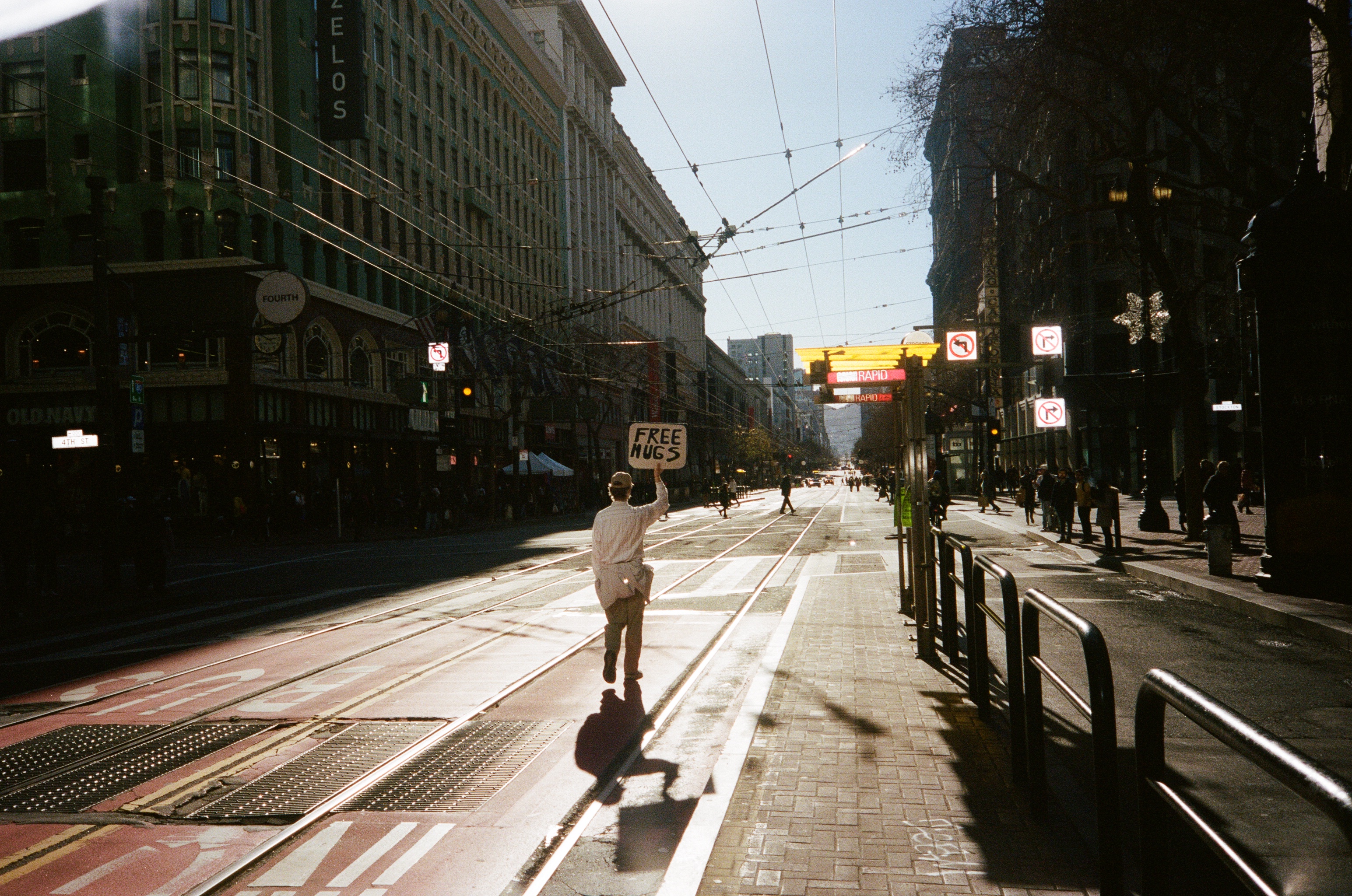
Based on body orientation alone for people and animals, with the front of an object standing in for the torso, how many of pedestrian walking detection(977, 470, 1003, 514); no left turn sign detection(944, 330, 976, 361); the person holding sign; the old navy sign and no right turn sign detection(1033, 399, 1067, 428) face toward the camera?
3

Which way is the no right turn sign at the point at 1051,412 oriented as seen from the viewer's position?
toward the camera

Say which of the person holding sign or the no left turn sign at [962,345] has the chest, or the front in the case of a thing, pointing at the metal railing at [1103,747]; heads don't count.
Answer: the no left turn sign

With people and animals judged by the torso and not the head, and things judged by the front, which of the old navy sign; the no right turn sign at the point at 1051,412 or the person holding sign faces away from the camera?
the person holding sign

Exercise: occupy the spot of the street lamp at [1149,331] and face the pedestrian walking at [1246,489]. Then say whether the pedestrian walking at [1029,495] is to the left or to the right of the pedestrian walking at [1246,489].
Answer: left

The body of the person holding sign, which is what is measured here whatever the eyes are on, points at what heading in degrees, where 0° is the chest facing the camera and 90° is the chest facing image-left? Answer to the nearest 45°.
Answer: approximately 180°

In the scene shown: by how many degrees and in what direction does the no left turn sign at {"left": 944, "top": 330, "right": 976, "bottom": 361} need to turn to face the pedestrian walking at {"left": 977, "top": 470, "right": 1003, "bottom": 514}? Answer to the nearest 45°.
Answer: approximately 180°

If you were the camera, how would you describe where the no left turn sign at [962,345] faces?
facing the viewer
